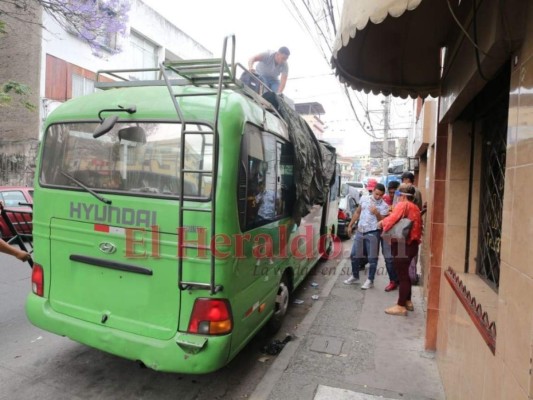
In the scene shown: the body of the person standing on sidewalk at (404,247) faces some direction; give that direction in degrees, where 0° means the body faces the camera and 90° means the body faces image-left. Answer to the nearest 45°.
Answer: approximately 90°

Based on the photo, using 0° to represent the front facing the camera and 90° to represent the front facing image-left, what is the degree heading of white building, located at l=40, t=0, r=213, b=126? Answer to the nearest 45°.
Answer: approximately 315°

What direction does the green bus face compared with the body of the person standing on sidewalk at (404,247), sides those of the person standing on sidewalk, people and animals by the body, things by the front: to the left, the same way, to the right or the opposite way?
to the right

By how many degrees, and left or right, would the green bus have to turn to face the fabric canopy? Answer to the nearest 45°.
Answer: approximately 135° to its right

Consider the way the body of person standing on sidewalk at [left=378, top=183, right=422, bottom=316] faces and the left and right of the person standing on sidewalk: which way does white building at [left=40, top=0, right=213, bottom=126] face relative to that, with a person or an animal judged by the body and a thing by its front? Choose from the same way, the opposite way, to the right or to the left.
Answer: the opposite way

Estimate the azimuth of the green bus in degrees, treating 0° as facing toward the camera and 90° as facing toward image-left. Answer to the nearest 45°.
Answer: approximately 225°

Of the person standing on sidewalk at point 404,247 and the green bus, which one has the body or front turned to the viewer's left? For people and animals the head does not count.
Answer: the person standing on sidewalk

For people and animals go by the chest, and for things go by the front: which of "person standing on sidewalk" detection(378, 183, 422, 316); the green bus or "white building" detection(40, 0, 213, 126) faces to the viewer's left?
the person standing on sidewalk
